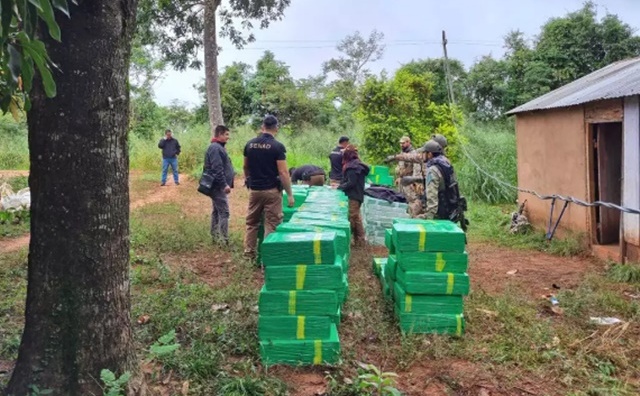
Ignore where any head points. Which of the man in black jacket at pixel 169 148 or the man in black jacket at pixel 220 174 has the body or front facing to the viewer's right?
the man in black jacket at pixel 220 174

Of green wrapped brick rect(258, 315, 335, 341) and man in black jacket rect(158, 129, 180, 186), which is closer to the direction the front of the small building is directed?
the green wrapped brick

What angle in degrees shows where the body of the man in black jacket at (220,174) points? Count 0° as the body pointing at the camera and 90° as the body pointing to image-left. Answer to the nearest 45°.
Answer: approximately 270°

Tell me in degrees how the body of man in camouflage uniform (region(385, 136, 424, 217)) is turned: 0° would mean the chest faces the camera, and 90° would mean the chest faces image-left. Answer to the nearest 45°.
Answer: approximately 45°

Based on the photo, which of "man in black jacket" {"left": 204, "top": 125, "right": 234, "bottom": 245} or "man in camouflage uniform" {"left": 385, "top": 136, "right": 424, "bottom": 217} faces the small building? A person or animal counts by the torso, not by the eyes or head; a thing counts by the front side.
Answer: the man in black jacket

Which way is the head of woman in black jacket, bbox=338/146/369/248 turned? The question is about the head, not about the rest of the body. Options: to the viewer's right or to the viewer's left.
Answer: to the viewer's left

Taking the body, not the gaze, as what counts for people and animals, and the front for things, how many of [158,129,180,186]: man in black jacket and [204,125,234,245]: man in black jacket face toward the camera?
1

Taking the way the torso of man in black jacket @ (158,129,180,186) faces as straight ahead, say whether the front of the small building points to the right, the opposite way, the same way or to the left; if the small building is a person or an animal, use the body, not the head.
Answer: to the right

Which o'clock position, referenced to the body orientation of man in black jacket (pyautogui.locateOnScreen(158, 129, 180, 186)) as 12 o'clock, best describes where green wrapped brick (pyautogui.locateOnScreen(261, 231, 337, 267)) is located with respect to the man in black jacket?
The green wrapped brick is roughly at 12 o'clock from the man in black jacket.

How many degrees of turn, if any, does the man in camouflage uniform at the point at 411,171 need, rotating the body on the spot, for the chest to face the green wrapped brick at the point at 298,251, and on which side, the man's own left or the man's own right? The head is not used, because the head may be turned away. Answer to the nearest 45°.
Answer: approximately 45° to the man's own left

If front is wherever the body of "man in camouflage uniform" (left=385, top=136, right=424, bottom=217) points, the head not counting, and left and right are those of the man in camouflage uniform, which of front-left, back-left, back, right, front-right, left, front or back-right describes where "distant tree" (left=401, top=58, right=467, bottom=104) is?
back-right

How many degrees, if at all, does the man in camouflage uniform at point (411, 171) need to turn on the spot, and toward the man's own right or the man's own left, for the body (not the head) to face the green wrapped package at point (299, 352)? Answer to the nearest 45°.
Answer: approximately 45° to the man's own left
